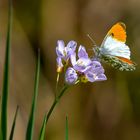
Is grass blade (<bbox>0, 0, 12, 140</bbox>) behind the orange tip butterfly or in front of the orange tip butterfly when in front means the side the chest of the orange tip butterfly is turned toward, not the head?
in front

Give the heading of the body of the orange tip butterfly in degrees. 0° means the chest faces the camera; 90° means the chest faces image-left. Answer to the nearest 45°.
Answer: approximately 90°
